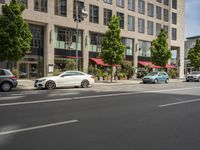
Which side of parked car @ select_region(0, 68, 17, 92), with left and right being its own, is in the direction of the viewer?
left

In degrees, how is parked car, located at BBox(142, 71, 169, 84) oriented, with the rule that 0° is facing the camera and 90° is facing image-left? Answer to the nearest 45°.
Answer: approximately 45°

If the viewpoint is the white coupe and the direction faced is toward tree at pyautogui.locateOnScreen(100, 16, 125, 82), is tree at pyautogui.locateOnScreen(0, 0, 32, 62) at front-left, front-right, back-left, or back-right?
back-left

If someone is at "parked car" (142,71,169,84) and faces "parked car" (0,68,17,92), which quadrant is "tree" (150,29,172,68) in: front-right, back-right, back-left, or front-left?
back-right

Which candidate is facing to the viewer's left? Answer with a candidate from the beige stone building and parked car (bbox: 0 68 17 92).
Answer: the parked car

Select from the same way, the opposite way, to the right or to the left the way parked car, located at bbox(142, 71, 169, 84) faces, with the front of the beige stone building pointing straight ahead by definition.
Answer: to the right

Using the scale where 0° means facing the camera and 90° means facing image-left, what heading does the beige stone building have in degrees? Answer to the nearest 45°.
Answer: approximately 315°

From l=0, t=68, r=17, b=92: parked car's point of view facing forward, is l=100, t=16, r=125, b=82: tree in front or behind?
behind
